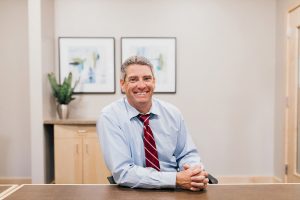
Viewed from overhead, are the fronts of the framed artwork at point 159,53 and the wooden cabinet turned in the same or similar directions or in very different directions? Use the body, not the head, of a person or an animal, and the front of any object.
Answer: same or similar directions

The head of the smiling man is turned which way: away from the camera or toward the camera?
toward the camera

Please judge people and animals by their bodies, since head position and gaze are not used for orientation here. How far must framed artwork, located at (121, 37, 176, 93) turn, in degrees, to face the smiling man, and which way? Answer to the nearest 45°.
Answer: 0° — it already faces them

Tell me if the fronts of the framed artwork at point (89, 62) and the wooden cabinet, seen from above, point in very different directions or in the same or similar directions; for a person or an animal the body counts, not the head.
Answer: same or similar directions

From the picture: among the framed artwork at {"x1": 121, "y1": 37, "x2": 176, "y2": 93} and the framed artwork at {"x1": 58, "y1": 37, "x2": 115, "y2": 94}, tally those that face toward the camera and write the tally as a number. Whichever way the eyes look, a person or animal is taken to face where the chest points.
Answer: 2

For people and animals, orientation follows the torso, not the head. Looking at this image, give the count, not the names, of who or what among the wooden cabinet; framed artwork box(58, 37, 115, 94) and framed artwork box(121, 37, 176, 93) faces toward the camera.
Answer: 3

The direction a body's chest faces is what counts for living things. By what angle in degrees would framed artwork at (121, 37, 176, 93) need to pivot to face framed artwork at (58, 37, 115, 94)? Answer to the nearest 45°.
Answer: approximately 90° to its right

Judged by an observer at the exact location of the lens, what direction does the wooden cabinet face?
facing the viewer

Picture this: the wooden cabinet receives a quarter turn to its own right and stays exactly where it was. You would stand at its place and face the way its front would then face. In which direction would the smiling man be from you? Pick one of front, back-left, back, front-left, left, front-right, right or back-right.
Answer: left

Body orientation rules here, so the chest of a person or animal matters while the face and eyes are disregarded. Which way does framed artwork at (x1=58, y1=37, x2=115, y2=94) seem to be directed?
toward the camera

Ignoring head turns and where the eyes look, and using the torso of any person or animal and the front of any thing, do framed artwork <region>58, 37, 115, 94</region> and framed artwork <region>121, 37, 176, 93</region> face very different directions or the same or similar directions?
same or similar directions

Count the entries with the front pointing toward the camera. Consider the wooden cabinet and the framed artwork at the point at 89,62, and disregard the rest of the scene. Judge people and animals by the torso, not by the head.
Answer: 2

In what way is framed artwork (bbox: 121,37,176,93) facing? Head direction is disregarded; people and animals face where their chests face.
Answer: toward the camera

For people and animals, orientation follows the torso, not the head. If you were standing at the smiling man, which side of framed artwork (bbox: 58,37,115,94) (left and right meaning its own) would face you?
front
